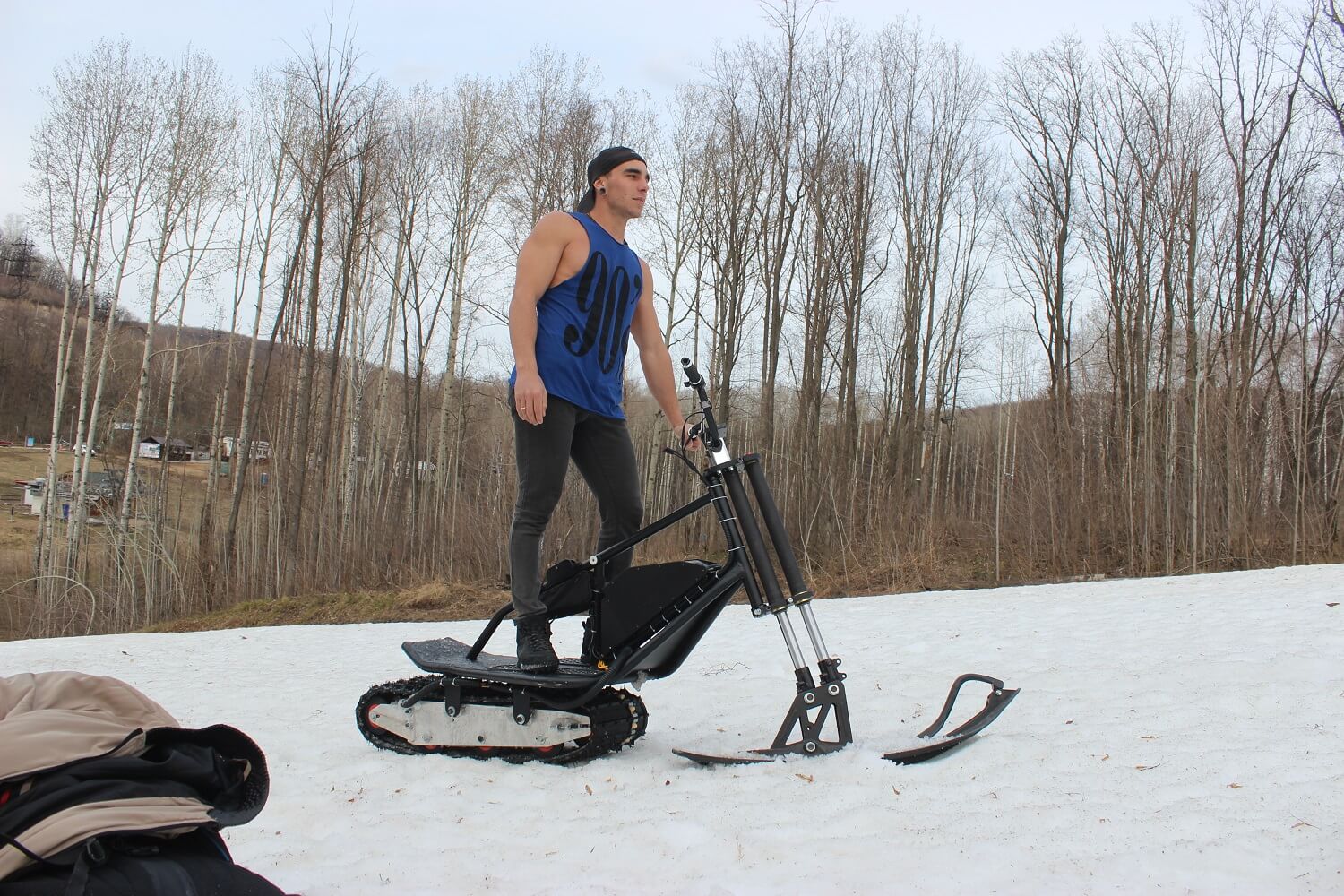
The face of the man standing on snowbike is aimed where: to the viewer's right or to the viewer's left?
to the viewer's right

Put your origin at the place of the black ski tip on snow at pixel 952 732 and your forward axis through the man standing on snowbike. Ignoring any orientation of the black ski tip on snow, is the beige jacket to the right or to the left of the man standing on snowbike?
left

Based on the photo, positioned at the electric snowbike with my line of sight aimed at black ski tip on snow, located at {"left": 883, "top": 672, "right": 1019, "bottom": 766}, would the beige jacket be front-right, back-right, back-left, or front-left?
back-right

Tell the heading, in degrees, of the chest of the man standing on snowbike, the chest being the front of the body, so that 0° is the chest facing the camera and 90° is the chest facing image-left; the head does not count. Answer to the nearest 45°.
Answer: approximately 315°

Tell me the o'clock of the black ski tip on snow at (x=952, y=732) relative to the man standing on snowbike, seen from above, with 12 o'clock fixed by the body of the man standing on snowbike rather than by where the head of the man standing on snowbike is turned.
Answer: The black ski tip on snow is roughly at 11 o'clock from the man standing on snowbike.

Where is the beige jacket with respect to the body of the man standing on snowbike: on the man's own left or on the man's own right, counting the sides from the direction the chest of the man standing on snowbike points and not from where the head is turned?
on the man's own right

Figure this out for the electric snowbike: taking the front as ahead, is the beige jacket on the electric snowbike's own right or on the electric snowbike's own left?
on the electric snowbike's own right

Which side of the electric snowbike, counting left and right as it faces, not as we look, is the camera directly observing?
right
